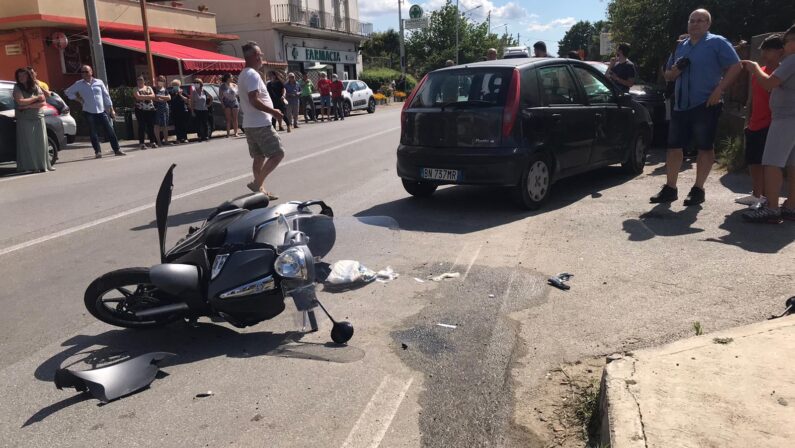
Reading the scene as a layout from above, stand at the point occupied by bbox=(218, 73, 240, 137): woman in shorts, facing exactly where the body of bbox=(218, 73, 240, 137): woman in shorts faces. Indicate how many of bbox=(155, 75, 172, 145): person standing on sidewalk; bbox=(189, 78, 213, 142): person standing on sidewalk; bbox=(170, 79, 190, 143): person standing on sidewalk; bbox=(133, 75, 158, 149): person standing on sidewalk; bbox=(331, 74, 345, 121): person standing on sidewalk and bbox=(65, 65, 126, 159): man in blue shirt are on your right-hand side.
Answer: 5

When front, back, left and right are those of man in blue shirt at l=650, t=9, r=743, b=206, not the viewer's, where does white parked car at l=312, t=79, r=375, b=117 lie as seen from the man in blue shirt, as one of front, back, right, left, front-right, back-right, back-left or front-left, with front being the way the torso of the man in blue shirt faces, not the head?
right

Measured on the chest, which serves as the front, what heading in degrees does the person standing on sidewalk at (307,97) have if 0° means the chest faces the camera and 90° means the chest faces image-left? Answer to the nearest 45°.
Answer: approximately 0°

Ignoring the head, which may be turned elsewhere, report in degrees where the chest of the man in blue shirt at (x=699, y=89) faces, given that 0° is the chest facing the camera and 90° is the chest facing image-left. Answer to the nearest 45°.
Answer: approximately 45°

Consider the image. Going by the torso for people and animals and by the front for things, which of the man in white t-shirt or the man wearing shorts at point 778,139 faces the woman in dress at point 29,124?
the man wearing shorts

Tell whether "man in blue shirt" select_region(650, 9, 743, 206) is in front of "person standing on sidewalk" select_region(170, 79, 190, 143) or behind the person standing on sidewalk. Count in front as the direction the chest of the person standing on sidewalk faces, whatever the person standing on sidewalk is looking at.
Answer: in front

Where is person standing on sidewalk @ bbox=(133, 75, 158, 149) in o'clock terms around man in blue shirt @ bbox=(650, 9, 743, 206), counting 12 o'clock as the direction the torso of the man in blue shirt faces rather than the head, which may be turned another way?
The person standing on sidewalk is roughly at 2 o'clock from the man in blue shirt.

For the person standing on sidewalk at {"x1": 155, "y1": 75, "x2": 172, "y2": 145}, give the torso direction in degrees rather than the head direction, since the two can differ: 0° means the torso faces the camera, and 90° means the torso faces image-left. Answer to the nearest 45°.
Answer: approximately 315°

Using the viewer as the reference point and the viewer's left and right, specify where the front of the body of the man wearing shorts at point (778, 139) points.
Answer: facing to the left of the viewer

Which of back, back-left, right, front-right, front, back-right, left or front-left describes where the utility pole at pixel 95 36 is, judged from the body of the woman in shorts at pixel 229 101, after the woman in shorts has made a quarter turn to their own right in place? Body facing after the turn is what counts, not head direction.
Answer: front-right

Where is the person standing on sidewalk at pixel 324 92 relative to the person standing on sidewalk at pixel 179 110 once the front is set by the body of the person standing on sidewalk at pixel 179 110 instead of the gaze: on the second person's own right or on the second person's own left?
on the second person's own left
